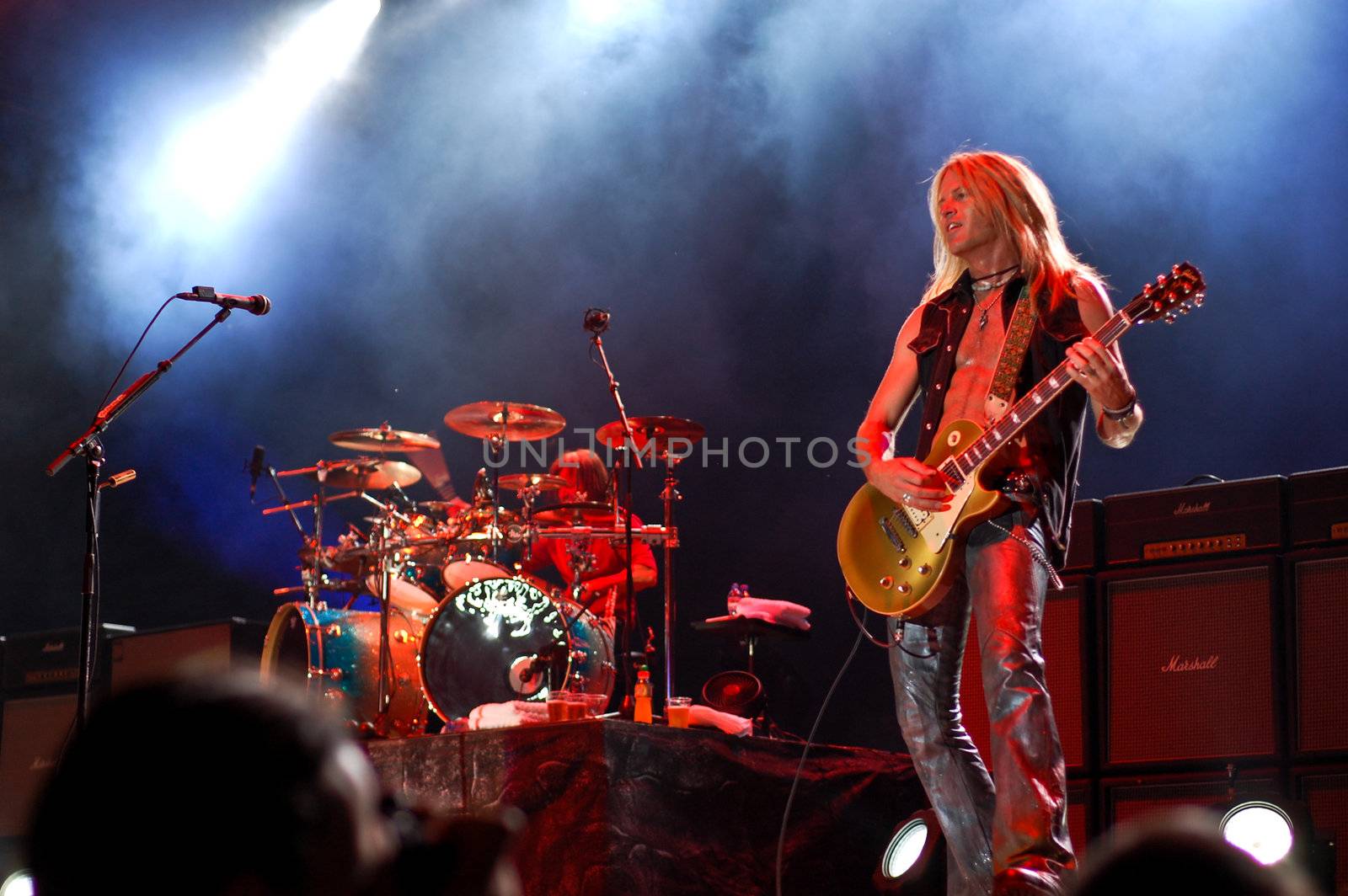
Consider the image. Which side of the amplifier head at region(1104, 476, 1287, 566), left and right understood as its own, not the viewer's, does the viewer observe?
front

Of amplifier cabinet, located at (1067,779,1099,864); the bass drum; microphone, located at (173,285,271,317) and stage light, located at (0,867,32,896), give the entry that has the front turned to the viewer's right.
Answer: the microphone

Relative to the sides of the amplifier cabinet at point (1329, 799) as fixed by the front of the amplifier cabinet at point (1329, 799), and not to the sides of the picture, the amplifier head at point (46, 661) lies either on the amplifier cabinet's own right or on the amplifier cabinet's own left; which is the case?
on the amplifier cabinet's own right

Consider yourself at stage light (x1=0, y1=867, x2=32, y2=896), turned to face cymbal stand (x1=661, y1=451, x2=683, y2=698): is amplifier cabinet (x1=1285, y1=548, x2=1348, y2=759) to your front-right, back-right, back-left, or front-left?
front-right

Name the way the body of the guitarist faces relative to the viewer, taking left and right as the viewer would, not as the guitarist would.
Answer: facing the viewer and to the left of the viewer

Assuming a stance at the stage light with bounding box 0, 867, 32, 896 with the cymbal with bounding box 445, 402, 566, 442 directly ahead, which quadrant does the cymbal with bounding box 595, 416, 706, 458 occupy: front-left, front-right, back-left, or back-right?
front-right

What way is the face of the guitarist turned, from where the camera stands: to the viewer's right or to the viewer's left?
to the viewer's left

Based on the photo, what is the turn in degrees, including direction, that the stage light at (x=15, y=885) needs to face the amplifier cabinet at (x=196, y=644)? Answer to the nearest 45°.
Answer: approximately 135° to its left

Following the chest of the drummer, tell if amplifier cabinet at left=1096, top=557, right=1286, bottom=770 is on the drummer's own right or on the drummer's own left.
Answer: on the drummer's own left

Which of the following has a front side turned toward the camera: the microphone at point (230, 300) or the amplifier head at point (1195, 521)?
the amplifier head

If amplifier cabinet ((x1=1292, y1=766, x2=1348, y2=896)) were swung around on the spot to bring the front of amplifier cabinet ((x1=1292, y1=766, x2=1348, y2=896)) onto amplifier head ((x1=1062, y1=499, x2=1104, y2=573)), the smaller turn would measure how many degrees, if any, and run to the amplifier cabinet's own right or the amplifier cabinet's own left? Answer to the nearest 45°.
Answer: approximately 135° to the amplifier cabinet's own right

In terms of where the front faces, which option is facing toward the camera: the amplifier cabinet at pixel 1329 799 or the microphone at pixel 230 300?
the amplifier cabinet

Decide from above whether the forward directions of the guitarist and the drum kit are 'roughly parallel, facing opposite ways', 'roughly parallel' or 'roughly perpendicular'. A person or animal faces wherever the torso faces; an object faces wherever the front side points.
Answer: roughly parallel

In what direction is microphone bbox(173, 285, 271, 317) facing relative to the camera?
to the viewer's right

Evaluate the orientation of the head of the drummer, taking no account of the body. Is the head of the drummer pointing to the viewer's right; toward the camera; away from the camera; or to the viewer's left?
toward the camera

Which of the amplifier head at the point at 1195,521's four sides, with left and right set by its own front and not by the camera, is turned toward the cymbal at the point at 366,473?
right

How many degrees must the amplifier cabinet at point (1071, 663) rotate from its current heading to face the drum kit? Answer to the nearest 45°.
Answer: approximately 135° to its right

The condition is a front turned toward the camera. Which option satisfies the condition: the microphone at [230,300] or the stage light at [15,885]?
the stage light

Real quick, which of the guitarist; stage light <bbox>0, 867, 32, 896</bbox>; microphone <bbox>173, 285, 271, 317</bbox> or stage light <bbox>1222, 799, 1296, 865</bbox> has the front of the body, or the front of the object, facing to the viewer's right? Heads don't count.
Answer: the microphone
